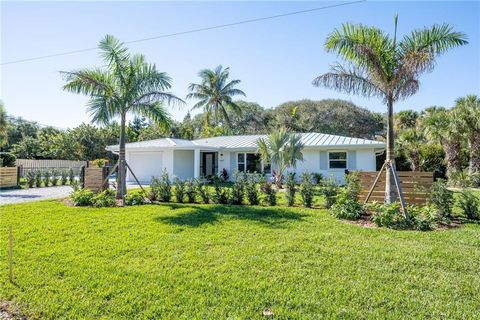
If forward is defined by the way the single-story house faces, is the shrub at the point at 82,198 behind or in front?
in front

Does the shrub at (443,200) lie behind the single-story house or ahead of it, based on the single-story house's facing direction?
ahead

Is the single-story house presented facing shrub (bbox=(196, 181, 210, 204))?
yes

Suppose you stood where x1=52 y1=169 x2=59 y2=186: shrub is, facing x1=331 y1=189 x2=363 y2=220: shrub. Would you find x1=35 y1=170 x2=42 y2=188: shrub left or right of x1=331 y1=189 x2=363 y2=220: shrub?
right

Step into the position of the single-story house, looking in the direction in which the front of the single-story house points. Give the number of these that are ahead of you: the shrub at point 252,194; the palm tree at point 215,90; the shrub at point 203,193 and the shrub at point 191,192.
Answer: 3

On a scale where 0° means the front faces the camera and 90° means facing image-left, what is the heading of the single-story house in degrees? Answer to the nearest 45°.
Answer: approximately 0°

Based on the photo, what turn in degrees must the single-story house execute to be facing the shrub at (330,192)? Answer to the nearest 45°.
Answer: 0° — it already faces it

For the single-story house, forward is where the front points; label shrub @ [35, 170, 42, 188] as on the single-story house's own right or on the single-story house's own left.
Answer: on the single-story house's own right

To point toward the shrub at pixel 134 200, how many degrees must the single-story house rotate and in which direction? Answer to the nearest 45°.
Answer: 0° — it already faces it

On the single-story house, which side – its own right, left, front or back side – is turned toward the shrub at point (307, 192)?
front

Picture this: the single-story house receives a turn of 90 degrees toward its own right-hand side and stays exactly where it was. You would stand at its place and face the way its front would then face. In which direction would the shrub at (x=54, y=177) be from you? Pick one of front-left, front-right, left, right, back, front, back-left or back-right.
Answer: front

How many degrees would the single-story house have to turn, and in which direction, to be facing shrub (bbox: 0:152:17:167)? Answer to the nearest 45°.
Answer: approximately 90° to its right

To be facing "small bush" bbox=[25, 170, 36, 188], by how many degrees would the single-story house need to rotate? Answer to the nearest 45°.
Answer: approximately 90° to its right

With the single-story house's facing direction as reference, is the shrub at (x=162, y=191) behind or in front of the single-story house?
in front

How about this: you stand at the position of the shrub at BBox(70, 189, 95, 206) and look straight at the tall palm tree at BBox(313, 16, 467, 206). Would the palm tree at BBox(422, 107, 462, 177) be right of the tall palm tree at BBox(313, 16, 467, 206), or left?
left
